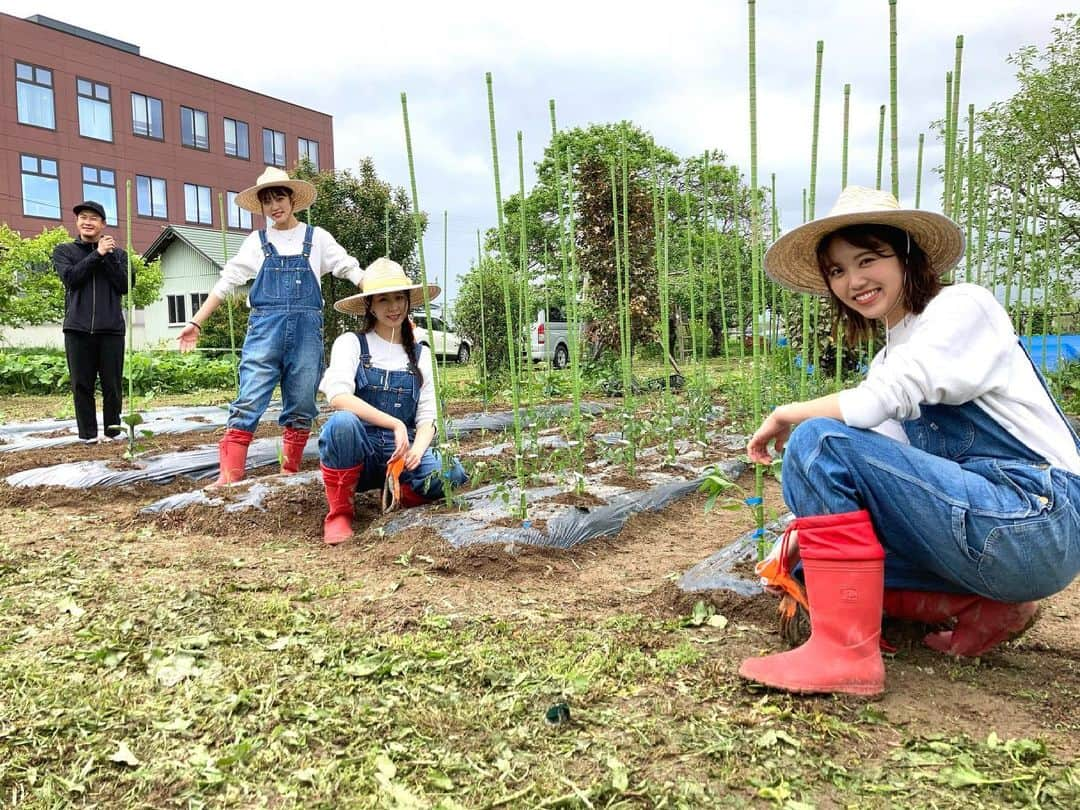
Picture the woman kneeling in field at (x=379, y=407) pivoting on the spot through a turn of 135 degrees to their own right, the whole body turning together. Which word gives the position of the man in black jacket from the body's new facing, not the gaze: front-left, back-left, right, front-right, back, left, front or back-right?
front

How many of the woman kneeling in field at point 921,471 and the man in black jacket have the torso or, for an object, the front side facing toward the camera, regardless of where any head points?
1

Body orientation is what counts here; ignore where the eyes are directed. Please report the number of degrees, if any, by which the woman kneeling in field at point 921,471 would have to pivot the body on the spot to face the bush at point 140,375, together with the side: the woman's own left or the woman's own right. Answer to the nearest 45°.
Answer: approximately 45° to the woman's own right

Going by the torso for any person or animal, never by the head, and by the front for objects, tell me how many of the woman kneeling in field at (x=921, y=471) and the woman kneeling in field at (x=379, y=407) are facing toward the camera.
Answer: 1

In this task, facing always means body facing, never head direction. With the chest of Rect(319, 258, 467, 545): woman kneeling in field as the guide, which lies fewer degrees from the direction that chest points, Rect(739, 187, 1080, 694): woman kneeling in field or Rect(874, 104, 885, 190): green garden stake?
the woman kneeling in field

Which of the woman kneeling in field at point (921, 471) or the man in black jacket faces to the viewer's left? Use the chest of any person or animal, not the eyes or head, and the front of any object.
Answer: the woman kneeling in field

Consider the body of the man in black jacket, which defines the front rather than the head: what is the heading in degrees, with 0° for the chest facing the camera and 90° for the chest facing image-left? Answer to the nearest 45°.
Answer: approximately 0°

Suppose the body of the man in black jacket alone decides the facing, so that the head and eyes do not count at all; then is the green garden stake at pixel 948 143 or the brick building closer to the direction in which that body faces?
the green garden stake

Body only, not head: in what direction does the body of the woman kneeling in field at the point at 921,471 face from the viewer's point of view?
to the viewer's left
